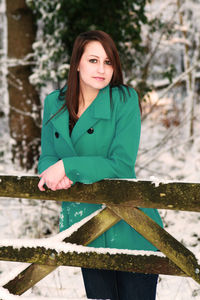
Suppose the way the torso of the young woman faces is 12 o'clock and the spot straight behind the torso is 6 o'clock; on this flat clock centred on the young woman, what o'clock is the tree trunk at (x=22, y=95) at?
The tree trunk is roughly at 4 o'clock from the young woman.

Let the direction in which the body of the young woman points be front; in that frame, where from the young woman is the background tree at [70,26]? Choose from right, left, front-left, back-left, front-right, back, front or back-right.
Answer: back-right

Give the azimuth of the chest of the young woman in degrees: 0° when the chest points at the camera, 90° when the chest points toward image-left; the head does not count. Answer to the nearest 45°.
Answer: approximately 45°
